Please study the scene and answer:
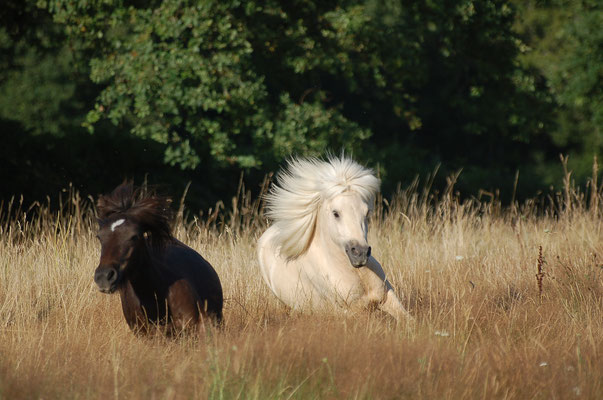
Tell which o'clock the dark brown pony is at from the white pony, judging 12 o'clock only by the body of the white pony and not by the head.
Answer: The dark brown pony is roughly at 3 o'clock from the white pony.

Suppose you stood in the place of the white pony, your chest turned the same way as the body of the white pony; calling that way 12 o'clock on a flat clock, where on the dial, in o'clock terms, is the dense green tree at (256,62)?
The dense green tree is roughly at 7 o'clock from the white pony.

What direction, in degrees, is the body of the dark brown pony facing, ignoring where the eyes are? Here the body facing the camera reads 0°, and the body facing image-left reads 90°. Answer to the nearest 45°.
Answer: approximately 45°

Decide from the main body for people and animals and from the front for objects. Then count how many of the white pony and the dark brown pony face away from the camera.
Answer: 0

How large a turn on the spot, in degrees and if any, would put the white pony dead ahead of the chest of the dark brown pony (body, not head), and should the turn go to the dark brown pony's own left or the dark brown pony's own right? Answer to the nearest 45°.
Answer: approximately 180°

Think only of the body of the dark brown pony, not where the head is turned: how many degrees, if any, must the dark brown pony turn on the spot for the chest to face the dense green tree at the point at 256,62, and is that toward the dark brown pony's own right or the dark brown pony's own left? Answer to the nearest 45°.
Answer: approximately 135° to the dark brown pony's own right
